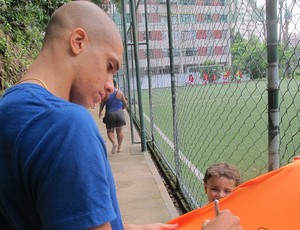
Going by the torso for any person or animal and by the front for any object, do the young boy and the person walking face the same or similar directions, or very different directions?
very different directions

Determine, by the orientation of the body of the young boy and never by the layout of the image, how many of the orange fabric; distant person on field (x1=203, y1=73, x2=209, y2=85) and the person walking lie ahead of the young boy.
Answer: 1

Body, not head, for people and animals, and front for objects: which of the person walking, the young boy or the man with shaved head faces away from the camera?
the person walking

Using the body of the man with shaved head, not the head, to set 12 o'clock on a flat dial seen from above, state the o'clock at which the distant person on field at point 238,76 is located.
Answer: The distant person on field is roughly at 10 o'clock from the man with shaved head.

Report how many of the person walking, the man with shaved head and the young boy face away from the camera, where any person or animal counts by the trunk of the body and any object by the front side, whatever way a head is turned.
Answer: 1

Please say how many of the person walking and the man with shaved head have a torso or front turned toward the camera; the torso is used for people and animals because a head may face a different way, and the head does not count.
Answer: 0

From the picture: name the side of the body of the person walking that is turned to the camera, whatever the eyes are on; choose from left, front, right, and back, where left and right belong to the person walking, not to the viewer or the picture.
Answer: back

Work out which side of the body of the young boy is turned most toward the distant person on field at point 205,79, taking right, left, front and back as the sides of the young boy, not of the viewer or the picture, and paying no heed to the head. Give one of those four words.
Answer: back

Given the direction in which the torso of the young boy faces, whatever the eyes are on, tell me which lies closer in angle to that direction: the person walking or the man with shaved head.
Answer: the man with shaved head

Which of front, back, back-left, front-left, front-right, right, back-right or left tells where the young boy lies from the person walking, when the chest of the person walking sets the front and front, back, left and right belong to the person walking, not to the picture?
back

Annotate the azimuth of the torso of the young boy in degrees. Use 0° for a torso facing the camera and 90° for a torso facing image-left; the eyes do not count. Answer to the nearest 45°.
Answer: approximately 0°

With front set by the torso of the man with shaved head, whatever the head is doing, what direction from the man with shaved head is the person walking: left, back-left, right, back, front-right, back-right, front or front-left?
left

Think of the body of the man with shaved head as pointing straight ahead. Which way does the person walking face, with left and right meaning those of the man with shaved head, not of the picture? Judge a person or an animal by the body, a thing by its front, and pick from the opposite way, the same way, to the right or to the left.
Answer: to the left

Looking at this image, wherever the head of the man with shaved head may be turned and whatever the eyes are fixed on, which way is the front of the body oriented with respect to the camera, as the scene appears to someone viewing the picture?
to the viewer's right
